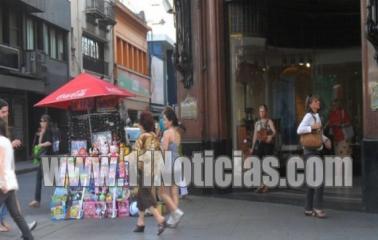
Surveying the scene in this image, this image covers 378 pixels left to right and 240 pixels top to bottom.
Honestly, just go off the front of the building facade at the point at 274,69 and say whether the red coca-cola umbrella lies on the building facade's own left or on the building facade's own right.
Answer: on the building facade's own right

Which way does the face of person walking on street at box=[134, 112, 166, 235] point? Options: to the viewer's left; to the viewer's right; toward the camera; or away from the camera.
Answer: away from the camera

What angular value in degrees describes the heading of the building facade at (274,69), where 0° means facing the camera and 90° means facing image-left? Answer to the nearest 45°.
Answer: approximately 0°

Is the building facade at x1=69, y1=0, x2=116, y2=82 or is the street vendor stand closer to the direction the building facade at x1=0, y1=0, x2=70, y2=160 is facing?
the street vendor stand

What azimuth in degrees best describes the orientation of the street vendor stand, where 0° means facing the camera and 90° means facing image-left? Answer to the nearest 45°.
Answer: approximately 0°

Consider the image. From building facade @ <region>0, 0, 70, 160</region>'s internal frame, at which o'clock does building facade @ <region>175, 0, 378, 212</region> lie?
building facade @ <region>175, 0, 378, 212</region> is roughly at 1 o'clock from building facade @ <region>0, 0, 70, 160</region>.
